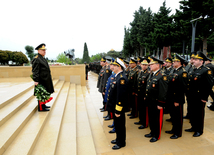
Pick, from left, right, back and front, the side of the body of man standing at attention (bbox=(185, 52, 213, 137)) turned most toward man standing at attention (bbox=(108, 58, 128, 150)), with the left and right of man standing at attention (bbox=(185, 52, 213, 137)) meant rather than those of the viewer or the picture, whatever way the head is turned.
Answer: front

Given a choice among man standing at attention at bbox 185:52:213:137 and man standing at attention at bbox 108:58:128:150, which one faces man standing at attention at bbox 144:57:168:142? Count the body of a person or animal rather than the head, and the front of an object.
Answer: man standing at attention at bbox 185:52:213:137

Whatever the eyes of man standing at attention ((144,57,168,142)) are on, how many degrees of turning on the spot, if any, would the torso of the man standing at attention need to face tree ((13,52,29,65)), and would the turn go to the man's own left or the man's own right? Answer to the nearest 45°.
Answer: approximately 90° to the man's own right

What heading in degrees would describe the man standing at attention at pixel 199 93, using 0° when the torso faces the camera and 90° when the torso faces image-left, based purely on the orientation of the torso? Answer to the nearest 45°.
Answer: approximately 45°

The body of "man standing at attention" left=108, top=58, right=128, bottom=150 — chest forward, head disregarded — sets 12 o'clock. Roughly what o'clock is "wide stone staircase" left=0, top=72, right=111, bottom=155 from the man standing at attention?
The wide stone staircase is roughly at 12 o'clock from the man standing at attention.

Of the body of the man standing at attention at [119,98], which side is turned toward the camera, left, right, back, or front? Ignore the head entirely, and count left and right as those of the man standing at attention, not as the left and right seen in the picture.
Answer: left

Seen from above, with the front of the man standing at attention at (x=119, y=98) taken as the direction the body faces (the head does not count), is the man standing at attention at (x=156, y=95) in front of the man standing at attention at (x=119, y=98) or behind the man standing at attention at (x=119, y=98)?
behind

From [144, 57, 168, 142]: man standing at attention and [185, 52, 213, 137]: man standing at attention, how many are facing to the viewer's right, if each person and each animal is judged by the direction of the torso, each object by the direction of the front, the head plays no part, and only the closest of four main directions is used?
0

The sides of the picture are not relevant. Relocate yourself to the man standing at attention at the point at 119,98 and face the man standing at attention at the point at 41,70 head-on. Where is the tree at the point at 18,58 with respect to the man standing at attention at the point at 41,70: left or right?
right

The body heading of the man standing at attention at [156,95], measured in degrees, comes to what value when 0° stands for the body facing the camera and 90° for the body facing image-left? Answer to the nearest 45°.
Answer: approximately 45°

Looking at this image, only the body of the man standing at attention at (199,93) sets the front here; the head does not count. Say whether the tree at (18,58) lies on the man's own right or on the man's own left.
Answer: on the man's own right
